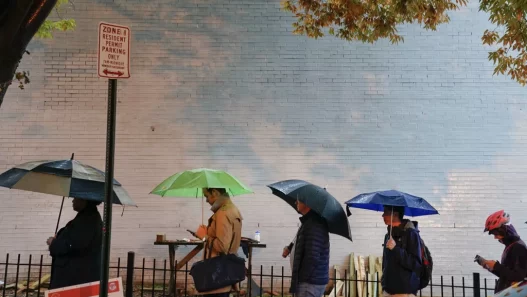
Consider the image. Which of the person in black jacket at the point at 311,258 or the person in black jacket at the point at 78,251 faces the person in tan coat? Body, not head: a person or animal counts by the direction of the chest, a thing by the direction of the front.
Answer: the person in black jacket at the point at 311,258

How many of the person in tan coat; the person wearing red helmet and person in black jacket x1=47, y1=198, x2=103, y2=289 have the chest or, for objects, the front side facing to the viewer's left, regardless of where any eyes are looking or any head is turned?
3

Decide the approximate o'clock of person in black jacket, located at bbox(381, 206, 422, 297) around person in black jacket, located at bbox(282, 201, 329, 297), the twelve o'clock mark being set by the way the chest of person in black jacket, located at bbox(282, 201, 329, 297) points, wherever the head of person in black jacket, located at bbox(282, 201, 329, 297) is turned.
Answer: person in black jacket, located at bbox(381, 206, 422, 297) is roughly at 6 o'clock from person in black jacket, located at bbox(282, 201, 329, 297).

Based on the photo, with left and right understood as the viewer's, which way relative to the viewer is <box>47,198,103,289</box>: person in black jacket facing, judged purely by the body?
facing to the left of the viewer

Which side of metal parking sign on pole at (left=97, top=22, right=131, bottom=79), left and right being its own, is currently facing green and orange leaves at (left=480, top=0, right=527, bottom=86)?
left

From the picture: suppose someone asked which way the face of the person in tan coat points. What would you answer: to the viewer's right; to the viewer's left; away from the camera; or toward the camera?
to the viewer's left

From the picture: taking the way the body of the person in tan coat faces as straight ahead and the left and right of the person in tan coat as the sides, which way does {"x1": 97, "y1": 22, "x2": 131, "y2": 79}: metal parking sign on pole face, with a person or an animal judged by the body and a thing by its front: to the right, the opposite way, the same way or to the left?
to the left

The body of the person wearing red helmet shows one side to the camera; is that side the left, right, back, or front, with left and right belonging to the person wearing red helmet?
left

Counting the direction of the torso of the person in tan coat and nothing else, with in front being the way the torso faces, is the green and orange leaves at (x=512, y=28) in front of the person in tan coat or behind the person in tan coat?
behind

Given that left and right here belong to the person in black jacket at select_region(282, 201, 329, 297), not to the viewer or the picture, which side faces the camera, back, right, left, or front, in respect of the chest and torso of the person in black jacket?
left

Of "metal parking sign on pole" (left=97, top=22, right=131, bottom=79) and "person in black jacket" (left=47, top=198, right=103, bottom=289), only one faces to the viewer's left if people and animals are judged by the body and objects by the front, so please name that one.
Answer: the person in black jacket

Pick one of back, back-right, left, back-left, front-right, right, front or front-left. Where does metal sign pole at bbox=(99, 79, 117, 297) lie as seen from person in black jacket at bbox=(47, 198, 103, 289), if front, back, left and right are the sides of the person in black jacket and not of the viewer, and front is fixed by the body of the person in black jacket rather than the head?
left

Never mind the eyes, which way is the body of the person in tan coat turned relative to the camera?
to the viewer's left

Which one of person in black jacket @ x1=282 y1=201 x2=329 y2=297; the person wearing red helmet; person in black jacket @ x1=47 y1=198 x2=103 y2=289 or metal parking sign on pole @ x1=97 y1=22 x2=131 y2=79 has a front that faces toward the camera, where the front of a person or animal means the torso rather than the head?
the metal parking sign on pole

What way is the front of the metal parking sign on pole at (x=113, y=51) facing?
toward the camera

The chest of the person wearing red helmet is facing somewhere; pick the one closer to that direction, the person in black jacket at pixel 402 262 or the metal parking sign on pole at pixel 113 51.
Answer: the person in black jacket

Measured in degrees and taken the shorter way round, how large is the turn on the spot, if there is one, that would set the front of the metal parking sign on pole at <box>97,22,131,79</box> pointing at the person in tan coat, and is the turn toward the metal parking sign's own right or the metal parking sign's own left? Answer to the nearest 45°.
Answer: approximately 135° to the metal parking sign's own left
